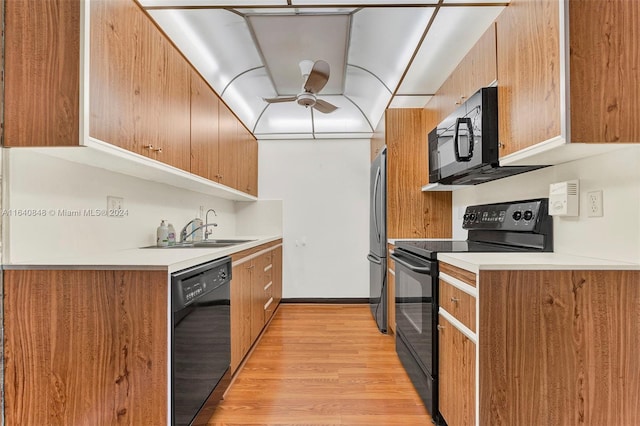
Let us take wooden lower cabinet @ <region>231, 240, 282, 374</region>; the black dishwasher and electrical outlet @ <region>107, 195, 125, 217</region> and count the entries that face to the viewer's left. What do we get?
0

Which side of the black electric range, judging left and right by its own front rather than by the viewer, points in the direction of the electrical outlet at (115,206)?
front

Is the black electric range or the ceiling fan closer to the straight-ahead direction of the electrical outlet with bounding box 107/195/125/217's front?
the black electric range

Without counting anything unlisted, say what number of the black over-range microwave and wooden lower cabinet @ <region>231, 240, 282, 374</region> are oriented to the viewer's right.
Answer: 1

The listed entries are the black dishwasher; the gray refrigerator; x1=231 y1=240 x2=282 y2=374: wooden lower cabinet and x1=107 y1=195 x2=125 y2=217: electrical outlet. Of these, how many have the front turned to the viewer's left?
1

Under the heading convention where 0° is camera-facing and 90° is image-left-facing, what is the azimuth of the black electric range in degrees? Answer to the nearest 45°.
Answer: approximately 45°

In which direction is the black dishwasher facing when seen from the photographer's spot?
facing the viewer and to the right of the viewer

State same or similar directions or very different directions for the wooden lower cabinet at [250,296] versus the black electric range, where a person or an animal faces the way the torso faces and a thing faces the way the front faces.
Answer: very different directions

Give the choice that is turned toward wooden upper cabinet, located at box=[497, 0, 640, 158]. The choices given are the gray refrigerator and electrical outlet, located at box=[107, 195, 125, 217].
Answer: the electrical outlet

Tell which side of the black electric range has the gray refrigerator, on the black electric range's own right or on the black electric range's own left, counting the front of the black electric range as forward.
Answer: on the black electric range's own right

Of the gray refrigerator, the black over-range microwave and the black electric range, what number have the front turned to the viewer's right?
0

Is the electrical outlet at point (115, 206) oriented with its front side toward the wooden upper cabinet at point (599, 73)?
yes

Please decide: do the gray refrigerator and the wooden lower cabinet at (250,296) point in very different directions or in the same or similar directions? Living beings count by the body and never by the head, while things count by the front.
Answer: very different directions

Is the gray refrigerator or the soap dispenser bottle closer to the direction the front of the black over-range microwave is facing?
the soap dispenser bottle

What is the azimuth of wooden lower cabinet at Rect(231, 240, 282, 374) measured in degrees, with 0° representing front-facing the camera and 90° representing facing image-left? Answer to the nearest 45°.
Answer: approximately 270°

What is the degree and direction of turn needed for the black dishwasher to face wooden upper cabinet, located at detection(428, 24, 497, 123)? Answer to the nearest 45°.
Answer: approximately 45° to its left

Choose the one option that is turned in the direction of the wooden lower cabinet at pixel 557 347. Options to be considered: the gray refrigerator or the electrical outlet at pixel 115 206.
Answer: the electrical outlet
